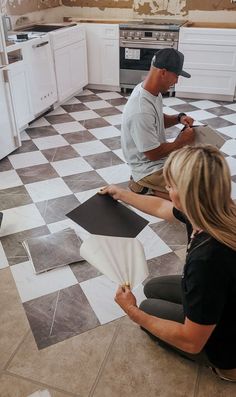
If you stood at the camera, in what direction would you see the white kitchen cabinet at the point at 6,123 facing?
facing to the right of the viewer

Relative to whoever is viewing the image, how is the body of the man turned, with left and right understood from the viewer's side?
facing to the right of the viewer

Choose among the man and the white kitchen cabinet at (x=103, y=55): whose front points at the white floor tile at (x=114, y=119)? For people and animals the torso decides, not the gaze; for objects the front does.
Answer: the white kitchen cabinet

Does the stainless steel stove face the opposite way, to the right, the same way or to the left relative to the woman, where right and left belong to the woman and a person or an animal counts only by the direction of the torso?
to the left

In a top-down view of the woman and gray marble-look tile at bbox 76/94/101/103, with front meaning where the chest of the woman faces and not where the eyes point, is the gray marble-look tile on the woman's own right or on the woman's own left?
on the woman's own right

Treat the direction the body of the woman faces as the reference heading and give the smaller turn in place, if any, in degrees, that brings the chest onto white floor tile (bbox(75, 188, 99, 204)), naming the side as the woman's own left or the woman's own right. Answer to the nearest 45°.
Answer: approximately 45° to the woman's own right

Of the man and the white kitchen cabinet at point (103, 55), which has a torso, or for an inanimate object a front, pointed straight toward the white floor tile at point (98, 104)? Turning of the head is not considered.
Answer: the white kitchen cabinet

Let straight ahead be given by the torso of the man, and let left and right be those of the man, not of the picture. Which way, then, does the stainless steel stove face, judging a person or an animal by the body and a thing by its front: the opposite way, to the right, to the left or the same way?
to the right

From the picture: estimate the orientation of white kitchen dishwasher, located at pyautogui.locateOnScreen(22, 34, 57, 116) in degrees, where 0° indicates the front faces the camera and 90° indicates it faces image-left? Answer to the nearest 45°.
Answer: approximately 315°

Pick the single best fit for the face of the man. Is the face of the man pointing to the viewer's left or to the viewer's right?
to the viewer's right

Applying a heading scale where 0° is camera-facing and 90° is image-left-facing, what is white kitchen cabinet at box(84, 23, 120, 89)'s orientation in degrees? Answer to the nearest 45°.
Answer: approximately 0°

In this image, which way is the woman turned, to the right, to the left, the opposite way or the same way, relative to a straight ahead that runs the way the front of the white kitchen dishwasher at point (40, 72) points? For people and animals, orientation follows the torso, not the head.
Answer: the opposite way
